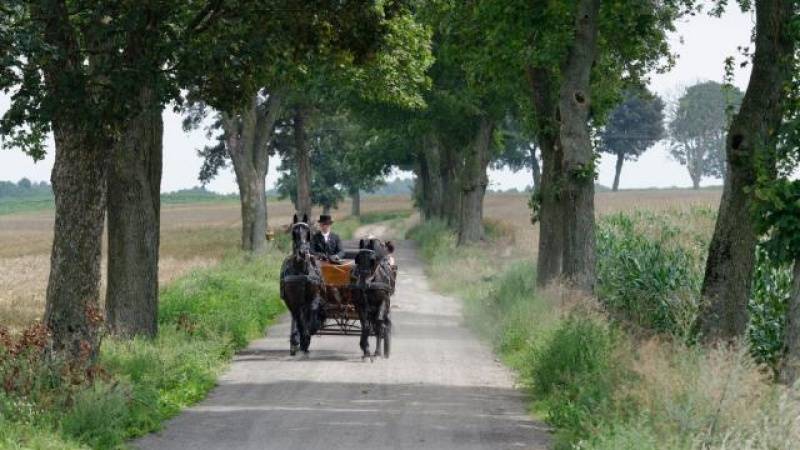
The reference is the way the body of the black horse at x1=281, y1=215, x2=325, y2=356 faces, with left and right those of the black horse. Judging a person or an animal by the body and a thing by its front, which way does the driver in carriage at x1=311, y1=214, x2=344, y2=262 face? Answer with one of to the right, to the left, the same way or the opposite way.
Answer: the same way

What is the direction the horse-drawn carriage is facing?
toward the camera

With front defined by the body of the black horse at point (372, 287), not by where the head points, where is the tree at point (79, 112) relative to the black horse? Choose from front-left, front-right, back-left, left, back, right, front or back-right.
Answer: front-right

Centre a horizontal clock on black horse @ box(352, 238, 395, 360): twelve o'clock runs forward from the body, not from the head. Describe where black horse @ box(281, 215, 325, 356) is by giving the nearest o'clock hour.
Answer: black horse @ box(281, 215, 325, 356) is roughly at 3 o'clock from black horse @ box(352, 238, 395, 360).

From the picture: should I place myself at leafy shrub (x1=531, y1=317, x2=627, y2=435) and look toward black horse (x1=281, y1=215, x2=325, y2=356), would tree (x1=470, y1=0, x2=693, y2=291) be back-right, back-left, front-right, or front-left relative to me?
front-right

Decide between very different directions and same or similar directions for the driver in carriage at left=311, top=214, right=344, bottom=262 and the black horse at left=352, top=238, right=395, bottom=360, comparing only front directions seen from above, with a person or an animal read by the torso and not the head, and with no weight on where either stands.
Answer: same or similar directions

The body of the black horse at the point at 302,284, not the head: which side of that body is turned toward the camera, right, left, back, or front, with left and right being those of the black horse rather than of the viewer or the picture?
front

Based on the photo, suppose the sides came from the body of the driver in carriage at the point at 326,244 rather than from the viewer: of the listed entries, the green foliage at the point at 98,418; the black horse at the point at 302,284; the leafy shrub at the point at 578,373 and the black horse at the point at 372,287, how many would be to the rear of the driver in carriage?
0

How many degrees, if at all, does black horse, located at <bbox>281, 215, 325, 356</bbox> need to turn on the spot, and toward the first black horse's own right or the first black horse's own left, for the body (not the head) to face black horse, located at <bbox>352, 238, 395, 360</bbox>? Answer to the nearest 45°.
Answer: approximately 90° to the first black horse's own left

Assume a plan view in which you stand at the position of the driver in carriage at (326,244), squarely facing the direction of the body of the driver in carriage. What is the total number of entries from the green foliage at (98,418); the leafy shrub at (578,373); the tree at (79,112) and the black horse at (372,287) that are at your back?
0

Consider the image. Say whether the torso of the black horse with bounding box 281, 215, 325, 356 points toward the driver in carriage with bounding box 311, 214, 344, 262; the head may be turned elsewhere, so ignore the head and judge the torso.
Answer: no

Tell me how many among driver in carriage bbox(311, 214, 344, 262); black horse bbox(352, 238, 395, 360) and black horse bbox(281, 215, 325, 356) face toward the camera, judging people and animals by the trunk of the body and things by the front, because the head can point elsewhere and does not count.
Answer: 3

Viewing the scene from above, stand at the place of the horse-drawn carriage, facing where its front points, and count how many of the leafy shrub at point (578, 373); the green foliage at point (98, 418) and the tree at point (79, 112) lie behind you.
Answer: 0

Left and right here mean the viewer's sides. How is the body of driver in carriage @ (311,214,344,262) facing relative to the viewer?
facing the viewer

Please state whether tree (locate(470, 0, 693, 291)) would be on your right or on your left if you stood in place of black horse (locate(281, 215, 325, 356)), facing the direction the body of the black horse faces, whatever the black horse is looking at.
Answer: on your left
